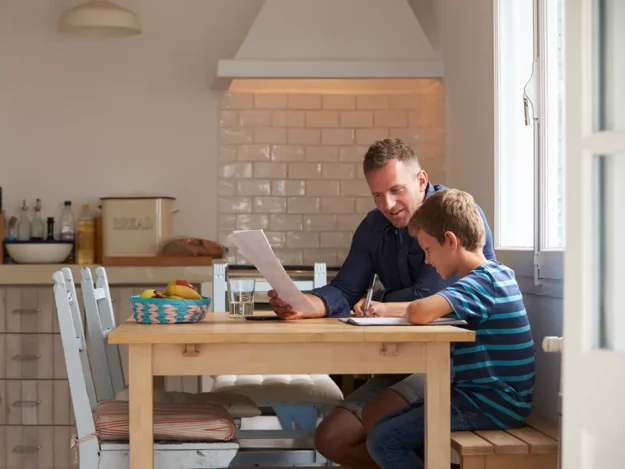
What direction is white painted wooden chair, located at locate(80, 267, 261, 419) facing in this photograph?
to the viewer's right

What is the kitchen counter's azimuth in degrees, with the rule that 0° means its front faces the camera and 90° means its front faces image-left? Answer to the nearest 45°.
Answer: approximately 0°

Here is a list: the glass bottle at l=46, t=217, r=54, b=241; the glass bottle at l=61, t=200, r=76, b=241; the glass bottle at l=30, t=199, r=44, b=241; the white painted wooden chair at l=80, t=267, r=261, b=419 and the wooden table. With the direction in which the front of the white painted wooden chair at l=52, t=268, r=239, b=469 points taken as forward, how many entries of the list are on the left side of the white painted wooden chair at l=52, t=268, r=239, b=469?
4

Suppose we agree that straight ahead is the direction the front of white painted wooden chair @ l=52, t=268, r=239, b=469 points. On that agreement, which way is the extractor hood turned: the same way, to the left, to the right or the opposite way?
to the right

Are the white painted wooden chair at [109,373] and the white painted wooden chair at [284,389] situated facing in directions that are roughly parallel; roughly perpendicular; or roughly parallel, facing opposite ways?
roughly perpendicular

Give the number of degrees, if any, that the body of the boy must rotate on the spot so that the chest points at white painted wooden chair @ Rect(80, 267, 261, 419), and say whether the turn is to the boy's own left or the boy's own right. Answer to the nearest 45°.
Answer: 0° — they already face it

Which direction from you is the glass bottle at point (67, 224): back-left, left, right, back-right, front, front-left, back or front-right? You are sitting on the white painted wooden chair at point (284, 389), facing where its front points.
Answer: back-right

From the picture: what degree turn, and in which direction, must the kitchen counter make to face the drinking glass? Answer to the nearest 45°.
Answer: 0° — it already faces it

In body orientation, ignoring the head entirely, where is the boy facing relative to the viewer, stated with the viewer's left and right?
facing to the left of the viewer

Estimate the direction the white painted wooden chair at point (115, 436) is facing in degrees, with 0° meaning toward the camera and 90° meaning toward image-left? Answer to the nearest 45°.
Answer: approximately 270°
